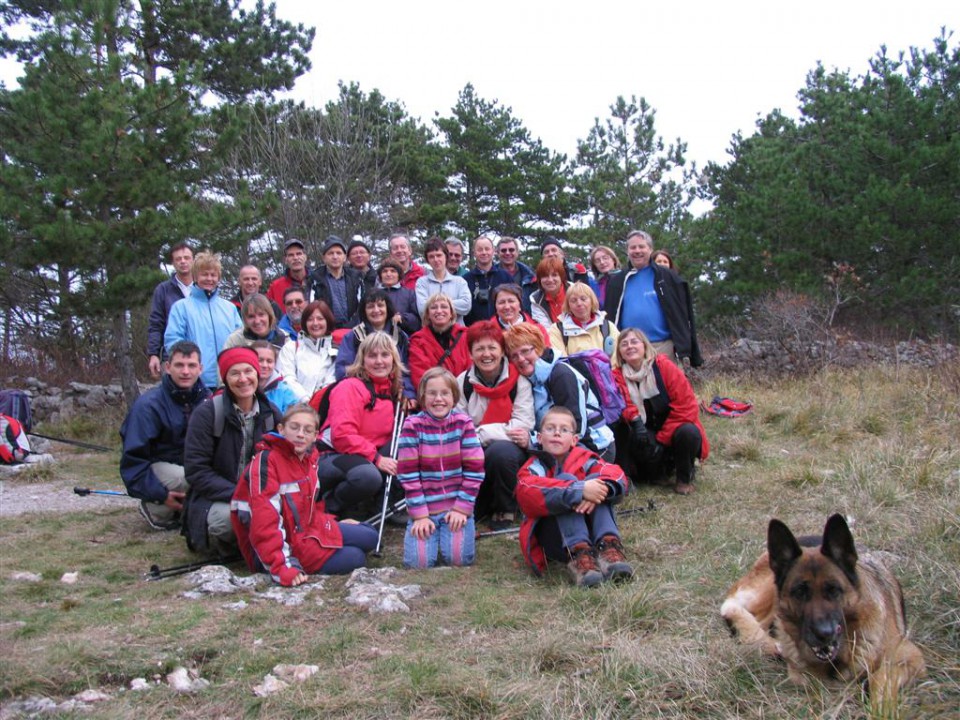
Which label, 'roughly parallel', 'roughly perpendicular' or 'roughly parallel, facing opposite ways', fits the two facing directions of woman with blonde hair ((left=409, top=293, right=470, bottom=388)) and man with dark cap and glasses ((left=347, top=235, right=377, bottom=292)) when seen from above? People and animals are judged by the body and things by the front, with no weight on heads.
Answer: roughly parallel

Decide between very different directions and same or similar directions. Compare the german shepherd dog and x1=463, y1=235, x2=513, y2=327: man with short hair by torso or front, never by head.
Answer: same or similar directions

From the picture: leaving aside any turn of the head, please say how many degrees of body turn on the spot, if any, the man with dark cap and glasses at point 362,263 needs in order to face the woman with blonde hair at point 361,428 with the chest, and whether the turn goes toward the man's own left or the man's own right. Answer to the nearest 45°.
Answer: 0° — they already face them

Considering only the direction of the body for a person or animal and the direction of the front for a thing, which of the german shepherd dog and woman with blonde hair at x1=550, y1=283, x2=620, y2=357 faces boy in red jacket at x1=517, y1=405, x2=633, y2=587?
the woman with blonde hair

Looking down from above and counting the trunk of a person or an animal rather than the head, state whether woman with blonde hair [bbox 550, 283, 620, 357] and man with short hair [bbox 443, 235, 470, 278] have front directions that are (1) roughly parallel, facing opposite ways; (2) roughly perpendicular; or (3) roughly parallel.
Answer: roughly parallel

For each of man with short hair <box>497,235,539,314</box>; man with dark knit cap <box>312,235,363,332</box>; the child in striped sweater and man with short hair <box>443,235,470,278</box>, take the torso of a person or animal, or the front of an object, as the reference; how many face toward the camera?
4

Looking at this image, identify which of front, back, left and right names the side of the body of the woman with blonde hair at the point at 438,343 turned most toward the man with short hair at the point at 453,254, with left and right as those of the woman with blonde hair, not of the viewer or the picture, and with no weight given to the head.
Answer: back

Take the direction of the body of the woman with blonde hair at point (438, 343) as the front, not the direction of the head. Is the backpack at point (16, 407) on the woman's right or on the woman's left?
on the woman's right

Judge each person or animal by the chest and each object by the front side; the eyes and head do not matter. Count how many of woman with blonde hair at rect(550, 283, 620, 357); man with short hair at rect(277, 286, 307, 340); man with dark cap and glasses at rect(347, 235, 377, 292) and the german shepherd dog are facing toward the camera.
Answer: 4

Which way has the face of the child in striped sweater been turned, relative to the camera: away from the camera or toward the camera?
toward the camera

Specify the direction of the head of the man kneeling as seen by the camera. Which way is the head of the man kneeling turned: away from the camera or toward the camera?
toward the camera

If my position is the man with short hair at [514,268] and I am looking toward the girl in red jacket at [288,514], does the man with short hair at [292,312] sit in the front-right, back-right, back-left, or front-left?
front-right

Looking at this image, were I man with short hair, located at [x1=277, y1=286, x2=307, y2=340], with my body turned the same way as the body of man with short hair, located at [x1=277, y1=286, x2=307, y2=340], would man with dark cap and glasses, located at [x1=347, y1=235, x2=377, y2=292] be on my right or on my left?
on my left

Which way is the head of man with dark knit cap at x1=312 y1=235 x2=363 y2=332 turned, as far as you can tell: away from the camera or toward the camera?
toward the camera

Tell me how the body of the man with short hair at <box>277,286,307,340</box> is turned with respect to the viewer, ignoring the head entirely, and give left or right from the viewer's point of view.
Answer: facing the viewer

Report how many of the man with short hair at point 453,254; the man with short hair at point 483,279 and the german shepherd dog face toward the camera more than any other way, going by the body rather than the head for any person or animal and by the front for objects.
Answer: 3
